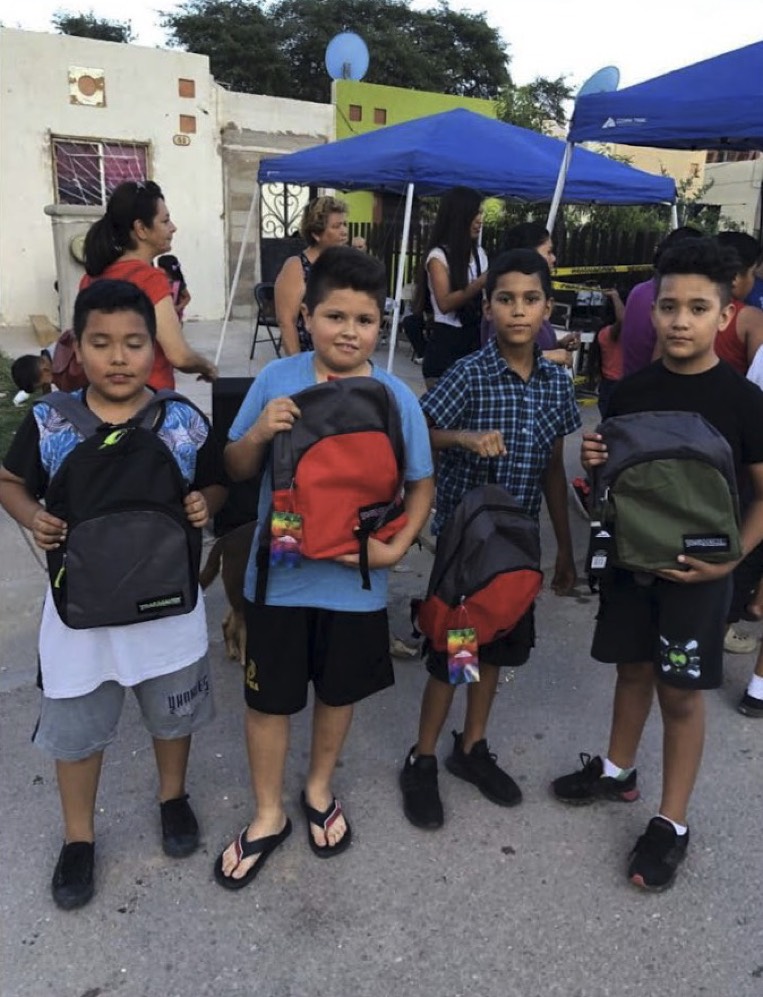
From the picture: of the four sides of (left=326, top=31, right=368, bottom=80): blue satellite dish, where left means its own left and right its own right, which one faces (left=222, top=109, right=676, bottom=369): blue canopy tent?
front

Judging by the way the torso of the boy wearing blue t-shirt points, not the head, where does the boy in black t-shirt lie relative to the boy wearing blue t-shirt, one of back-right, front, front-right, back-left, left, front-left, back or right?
left

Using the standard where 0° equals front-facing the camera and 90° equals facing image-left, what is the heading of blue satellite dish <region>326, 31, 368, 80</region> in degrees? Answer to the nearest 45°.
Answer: approximately 0°

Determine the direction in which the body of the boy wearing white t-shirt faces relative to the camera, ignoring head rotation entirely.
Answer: toward the camera

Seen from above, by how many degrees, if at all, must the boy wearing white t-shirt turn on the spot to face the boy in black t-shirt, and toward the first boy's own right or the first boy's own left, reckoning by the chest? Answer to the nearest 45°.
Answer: approximately 90° to the first boy's own left

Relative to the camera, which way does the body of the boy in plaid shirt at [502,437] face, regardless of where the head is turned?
toward the camera

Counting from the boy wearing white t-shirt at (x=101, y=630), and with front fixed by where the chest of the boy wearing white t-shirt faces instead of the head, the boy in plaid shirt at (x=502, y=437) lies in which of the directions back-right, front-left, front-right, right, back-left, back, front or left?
left

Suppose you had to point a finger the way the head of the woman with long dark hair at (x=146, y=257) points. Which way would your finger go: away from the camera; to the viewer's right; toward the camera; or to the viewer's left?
to the viewer's right
